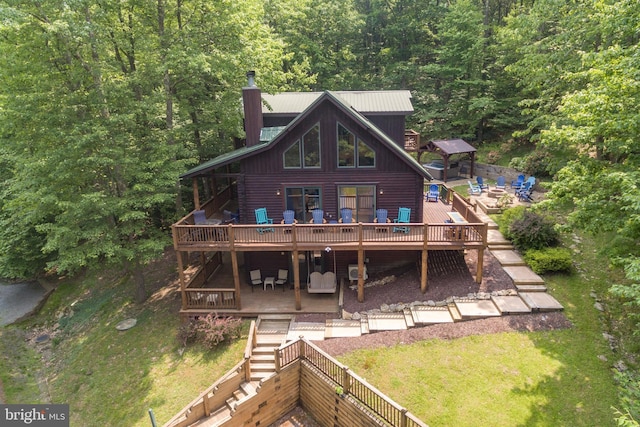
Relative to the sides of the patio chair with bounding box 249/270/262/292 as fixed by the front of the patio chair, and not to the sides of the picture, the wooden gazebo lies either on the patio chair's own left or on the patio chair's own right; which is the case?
on the patio chair's own left

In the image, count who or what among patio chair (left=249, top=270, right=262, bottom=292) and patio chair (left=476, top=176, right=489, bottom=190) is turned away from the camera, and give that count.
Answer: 0

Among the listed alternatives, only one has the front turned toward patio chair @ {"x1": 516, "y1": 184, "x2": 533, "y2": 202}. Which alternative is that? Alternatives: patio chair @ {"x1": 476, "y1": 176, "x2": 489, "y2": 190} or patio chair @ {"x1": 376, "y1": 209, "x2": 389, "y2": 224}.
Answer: patio chair @ {"x1": 476, "y1": 176, "x2": 489, "y2": 190}

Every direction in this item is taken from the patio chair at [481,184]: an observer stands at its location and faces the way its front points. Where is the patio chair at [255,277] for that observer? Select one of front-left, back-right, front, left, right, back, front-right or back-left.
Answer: right

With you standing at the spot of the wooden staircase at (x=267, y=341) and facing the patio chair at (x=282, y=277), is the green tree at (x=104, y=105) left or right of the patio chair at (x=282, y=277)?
left

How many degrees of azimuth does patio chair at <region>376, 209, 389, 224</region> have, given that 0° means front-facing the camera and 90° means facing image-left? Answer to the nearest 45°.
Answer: approximately 0°

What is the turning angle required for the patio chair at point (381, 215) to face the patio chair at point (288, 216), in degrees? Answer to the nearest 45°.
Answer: approximately 90° to its right

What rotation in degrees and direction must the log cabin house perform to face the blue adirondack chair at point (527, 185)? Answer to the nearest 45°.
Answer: approximately 135° to its left

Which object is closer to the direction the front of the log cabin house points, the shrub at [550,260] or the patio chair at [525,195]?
the shrub

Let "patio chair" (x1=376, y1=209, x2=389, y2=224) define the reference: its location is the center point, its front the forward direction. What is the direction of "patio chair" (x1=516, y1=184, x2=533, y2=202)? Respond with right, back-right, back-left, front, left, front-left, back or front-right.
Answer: back-left
